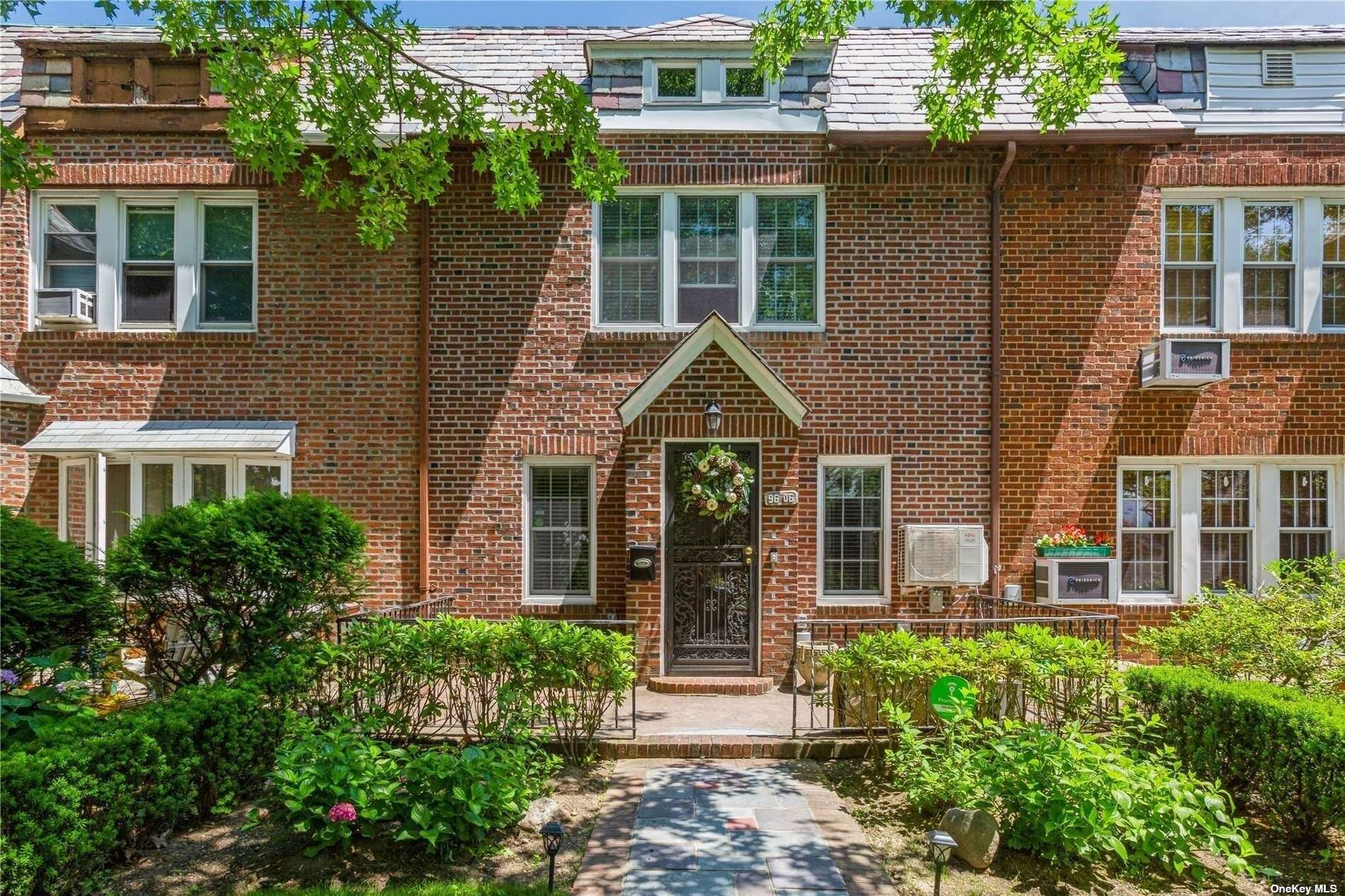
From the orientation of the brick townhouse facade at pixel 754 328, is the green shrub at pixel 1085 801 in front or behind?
in front

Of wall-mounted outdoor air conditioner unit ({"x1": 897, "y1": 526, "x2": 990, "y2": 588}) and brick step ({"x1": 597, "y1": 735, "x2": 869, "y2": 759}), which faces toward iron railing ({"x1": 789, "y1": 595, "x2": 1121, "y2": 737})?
the wall-mounted outdoor air conditioner unit

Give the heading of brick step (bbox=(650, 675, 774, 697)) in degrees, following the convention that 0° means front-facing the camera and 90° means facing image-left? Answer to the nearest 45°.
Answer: approximately 0°

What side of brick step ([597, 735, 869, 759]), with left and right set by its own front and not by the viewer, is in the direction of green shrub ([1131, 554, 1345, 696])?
left

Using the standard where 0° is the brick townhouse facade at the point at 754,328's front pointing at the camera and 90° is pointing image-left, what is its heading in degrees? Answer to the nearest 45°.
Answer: approximately 0°

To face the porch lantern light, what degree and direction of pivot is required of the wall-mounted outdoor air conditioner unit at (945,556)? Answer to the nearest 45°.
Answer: approximately 45° to its right
